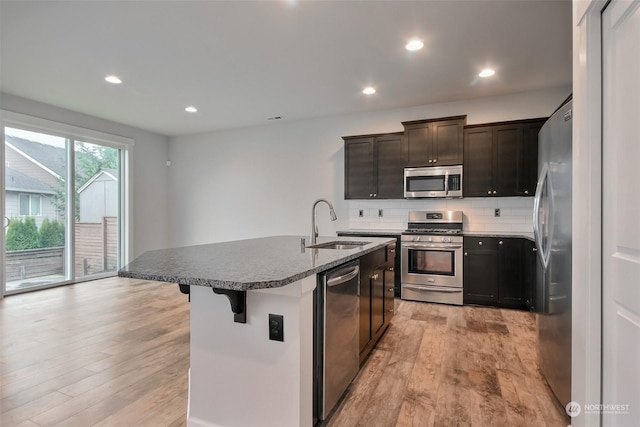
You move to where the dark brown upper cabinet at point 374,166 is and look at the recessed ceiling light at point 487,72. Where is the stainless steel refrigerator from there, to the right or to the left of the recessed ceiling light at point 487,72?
right

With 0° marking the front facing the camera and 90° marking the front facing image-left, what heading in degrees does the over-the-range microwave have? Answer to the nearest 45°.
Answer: approximately 0°

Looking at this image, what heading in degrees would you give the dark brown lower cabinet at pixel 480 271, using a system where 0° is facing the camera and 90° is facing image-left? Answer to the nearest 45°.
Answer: approximately 0°

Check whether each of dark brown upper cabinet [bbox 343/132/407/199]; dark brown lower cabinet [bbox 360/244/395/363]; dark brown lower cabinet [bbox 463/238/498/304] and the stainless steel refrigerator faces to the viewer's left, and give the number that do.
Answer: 1

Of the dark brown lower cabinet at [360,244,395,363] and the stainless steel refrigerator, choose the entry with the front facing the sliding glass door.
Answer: the stainless steel refrigerator

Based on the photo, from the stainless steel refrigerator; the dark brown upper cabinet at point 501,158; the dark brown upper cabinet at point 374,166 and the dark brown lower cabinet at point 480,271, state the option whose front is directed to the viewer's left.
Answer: the stainless steel refrigerator

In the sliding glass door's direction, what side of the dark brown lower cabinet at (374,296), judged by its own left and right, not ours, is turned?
back

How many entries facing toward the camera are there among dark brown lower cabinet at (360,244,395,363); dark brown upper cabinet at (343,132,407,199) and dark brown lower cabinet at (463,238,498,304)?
2

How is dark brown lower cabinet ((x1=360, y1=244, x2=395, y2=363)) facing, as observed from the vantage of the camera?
facing to the right of the viewer

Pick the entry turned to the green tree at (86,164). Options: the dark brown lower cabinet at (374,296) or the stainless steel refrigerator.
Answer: the stainless steel refrigerator

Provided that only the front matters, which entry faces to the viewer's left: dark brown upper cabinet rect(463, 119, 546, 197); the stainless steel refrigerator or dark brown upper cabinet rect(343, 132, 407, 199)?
the stainless steel refrigerator

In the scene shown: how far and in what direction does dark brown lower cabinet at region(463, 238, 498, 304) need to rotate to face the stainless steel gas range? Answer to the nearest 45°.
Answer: approximately 90° to its right

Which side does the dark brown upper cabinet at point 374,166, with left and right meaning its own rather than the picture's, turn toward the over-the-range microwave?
left

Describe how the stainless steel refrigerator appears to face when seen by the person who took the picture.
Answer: facing to the left of the viewer
